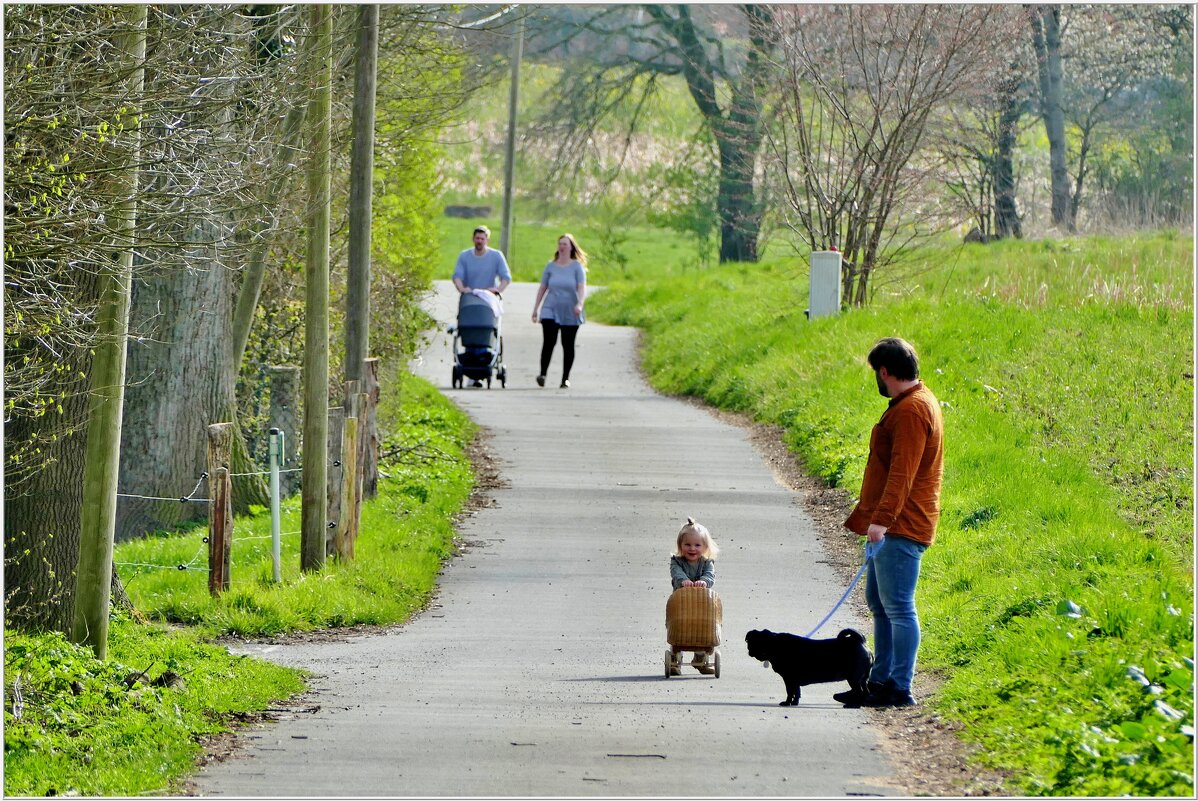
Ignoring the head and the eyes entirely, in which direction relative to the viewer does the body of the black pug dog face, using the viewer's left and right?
facing to the left of the viewer

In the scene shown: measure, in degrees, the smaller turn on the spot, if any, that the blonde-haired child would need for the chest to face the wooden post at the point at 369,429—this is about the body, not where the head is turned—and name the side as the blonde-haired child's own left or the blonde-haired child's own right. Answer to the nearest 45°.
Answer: approximately 135° to the blonde-haired child's own right

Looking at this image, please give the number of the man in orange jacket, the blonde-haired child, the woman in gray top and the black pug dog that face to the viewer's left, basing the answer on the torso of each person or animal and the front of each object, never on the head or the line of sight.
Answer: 2

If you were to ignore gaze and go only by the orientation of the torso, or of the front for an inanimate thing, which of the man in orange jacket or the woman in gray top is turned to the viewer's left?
the man in orange jacket

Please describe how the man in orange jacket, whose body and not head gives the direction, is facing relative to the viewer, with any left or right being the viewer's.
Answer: facing to the left of the viewer

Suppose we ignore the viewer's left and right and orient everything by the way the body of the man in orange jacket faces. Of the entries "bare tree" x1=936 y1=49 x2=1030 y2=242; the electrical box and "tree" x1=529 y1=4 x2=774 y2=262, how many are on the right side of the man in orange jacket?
3

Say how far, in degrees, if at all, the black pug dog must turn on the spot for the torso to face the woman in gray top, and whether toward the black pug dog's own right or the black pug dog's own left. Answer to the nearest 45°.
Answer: approximately 90° to the black pug dog's own right

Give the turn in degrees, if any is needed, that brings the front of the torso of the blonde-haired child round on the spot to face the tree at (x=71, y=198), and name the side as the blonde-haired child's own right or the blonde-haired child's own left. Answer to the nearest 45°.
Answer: approximately 90° to the blonde-haired child's own right

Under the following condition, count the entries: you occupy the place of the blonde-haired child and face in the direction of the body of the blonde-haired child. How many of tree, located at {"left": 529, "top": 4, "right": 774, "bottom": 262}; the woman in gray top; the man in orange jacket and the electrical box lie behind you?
3

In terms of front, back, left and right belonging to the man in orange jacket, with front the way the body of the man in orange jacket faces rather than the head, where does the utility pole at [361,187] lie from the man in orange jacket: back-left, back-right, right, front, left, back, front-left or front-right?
front-right

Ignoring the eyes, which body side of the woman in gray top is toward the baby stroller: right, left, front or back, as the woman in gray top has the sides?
right

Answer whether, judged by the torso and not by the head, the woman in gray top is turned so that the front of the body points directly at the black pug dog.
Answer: yes

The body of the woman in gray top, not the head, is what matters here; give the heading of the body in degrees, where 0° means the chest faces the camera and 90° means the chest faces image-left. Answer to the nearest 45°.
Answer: approximately 0°
